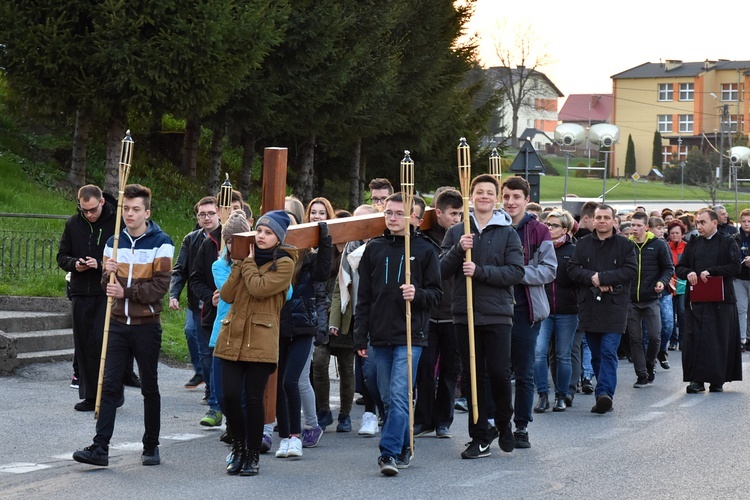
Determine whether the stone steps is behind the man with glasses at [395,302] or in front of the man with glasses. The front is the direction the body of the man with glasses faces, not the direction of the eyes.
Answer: behind

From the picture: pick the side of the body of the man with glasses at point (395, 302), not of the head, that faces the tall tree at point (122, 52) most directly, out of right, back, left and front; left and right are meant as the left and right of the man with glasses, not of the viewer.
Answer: back

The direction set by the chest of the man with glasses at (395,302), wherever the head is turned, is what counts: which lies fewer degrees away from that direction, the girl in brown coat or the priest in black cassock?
the girl in brown coat

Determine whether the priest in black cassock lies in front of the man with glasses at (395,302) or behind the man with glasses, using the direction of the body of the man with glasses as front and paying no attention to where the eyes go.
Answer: behind

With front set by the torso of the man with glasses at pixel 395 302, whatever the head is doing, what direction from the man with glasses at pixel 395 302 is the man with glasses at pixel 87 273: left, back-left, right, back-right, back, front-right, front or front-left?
back-right

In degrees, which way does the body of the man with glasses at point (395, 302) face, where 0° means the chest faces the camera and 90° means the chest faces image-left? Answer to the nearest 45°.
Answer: approximately 0°

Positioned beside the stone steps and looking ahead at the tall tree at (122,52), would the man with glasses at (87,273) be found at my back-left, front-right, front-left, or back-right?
back-right

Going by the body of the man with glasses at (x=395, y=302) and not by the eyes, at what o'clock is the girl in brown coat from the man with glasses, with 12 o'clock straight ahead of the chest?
The girl in brown coat is roughly at 2 o'clock from the man with glasses.

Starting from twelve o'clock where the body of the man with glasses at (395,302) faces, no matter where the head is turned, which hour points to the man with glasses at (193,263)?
the man with glasses at (193,263) is roughly at 5 o'clock from the man with glasses at (395,302).
